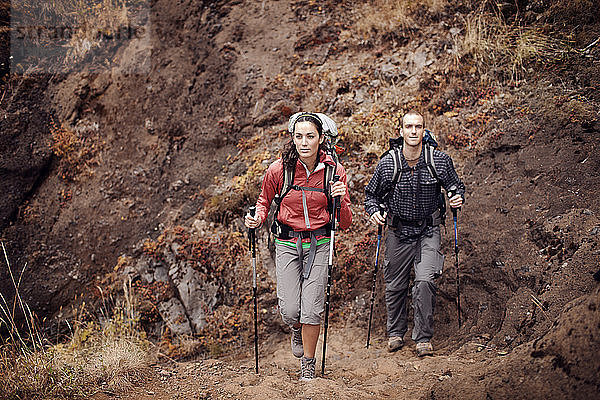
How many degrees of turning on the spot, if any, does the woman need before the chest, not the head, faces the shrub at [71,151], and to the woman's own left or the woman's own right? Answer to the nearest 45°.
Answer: approximately 135° to the woman's own right

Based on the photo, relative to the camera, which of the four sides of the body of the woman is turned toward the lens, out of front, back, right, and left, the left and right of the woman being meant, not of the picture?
front

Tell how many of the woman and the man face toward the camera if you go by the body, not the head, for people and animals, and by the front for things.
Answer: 2

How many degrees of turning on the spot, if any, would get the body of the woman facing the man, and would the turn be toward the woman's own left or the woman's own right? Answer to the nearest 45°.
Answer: approximately 135° to the woman's own left

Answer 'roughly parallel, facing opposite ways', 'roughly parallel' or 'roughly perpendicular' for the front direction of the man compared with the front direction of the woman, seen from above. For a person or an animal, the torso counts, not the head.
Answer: roughly parallel

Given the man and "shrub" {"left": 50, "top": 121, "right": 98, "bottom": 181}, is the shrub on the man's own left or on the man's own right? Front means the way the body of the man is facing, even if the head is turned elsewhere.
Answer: on the man's own right

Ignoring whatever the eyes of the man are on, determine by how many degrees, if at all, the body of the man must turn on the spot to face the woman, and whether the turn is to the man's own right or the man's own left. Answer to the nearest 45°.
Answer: approximately 45° to the man's own right

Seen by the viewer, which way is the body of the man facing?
toward the camera

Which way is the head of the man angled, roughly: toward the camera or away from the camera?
toward the camera
